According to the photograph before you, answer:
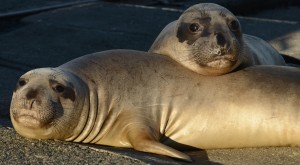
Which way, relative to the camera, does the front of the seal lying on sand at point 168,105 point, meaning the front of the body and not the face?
to the viewer's left
